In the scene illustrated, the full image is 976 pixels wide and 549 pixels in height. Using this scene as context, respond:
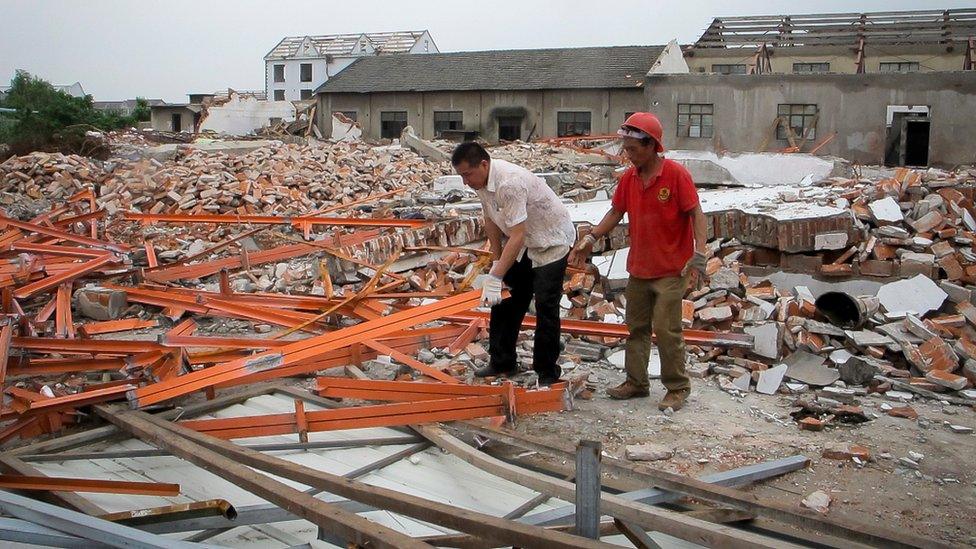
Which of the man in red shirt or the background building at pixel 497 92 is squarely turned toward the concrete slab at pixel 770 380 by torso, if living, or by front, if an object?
the background building

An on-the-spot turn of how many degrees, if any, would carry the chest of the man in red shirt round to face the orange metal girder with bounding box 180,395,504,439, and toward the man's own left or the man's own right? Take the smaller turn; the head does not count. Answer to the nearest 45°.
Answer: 0° — they already face it

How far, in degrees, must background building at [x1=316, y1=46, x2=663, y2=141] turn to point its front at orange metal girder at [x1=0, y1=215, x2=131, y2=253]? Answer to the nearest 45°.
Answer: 0° — it already faces it

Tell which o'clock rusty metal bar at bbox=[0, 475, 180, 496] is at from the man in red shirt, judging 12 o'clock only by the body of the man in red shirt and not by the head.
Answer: The rusty metal bar is roughly at 12 o'clock from the man in red shirt.

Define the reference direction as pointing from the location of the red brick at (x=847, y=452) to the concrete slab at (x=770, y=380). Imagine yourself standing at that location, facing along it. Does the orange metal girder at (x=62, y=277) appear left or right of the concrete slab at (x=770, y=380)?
left

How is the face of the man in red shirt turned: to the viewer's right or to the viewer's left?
to the viewer's left

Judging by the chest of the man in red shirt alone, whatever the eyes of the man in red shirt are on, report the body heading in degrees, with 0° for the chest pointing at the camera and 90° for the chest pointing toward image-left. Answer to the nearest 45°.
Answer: approximately 45°

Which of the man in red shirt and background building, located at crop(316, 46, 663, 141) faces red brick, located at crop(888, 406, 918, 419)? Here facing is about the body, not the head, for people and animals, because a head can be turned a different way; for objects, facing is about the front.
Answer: the background building

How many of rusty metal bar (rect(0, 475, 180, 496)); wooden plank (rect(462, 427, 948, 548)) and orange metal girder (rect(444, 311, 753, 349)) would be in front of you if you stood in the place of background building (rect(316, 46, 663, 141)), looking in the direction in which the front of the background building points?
3
